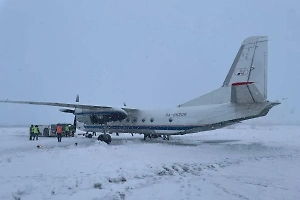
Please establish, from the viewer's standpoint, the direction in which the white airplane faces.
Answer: facing away from the viewer and to the left of the viewer
